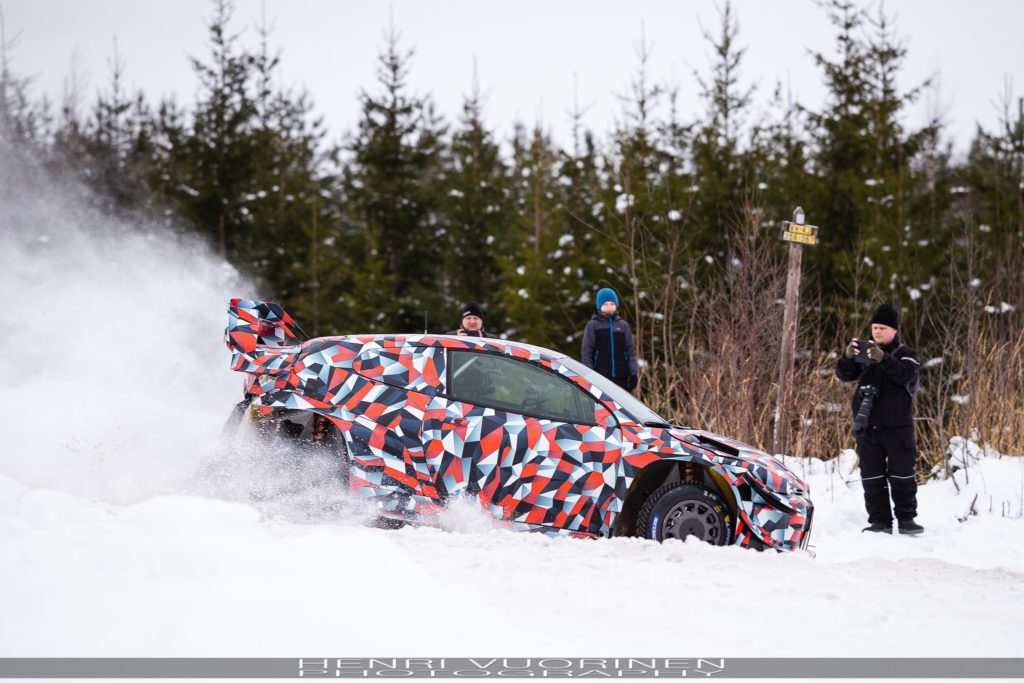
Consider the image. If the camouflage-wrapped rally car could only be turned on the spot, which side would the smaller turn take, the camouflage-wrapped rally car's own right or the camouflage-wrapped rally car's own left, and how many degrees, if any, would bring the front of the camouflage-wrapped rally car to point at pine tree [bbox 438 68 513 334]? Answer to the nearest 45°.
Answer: approximately 90° to the camouflage-wrapped rally car's own left

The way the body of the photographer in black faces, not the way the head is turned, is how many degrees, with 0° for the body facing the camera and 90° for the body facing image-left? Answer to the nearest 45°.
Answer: approximately 45°

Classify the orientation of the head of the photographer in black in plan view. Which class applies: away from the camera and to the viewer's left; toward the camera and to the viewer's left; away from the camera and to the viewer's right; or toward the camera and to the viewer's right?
toward the camera and to the viewer's left

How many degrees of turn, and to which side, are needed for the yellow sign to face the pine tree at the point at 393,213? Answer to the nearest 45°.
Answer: approximately 135° to its right

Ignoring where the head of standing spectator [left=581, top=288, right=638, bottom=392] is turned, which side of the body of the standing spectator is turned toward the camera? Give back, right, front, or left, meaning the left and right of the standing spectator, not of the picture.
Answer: front

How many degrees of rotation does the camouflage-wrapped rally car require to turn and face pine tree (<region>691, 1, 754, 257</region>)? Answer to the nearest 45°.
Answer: approximately 90° to its left

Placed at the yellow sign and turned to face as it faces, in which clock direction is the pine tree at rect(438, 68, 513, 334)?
The pine tree is roughly at 5 o'clock from the yellow sign.

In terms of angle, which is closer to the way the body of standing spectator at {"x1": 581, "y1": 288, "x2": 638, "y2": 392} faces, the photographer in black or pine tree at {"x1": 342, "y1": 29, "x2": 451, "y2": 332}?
the photographer in black

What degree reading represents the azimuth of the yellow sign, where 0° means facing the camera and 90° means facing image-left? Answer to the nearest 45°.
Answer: approximately 0°

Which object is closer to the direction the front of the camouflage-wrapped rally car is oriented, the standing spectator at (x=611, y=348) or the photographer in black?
the photographer in black

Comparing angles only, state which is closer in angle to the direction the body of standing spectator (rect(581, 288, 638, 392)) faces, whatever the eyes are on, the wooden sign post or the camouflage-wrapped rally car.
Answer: the camouflage-wrapped rally car

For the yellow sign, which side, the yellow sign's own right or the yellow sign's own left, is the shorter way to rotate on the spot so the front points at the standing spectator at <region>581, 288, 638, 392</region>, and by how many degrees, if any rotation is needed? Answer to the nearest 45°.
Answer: approximately 90° to the yellow sign's own right

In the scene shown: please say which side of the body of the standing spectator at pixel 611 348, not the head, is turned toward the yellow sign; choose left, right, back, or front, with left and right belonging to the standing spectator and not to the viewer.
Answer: left

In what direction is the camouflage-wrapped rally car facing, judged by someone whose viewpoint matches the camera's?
facing to the right of the viewer

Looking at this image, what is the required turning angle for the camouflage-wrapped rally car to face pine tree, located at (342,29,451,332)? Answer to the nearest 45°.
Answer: approximately 90° to its left
